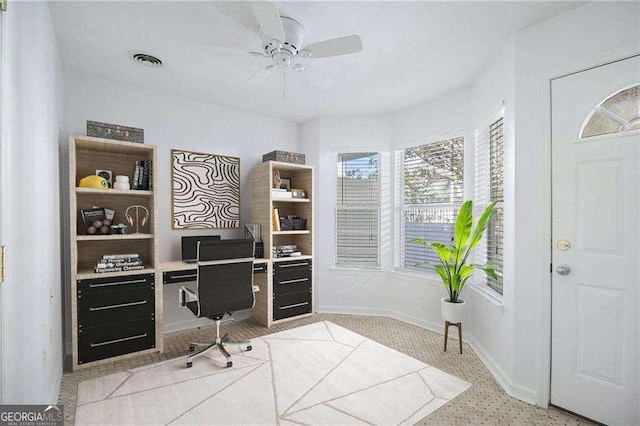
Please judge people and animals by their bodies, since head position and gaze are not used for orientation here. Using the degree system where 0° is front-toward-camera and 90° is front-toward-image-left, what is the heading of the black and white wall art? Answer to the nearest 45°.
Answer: approximately 315°

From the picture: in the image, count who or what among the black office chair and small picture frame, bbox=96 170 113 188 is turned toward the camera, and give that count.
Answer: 1

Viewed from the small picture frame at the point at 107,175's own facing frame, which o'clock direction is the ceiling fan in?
The ceiling fan is roughly at 11 o'clock from the small picture frame.

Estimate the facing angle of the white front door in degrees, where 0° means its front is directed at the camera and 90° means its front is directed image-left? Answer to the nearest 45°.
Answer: approximately 45°

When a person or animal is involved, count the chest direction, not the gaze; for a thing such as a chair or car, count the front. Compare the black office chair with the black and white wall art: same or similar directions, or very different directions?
very different directions

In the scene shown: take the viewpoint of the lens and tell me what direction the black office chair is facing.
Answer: facing away from the viewer and to the left of the viewer

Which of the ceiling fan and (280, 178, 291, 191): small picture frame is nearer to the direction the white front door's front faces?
the ceiling fan
